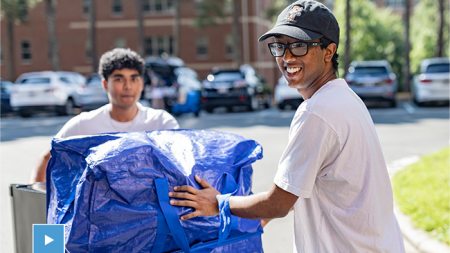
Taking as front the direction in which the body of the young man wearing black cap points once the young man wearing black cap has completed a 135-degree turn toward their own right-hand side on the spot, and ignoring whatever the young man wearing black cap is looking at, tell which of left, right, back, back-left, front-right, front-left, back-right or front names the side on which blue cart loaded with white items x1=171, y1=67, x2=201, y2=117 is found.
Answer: front-left

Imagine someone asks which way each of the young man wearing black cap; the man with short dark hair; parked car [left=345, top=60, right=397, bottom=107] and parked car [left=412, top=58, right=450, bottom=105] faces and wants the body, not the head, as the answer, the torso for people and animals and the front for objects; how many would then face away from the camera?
2

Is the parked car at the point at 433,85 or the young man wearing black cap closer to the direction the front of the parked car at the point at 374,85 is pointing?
the parked car

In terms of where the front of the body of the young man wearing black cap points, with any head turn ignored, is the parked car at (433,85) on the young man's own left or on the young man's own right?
on the young man's own right

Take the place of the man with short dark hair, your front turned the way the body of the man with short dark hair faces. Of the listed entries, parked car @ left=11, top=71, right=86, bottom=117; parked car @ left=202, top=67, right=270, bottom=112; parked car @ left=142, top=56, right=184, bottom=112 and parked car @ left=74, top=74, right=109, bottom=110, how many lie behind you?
4

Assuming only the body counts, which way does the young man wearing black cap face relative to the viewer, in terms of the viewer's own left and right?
facing to the left of the viewer

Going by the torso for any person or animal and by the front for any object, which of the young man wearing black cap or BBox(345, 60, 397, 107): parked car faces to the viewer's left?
the young man wearing black cap

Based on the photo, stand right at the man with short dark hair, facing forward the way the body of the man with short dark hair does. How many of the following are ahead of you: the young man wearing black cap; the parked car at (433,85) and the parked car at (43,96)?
1

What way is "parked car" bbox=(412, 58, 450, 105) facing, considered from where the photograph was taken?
facing away from the viewer

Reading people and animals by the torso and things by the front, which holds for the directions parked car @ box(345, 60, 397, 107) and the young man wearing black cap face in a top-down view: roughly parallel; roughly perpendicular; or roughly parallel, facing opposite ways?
roughly perpendicular

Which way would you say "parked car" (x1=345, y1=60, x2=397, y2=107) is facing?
away from the camera

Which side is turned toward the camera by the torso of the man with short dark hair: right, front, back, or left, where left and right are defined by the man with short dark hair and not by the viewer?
front
